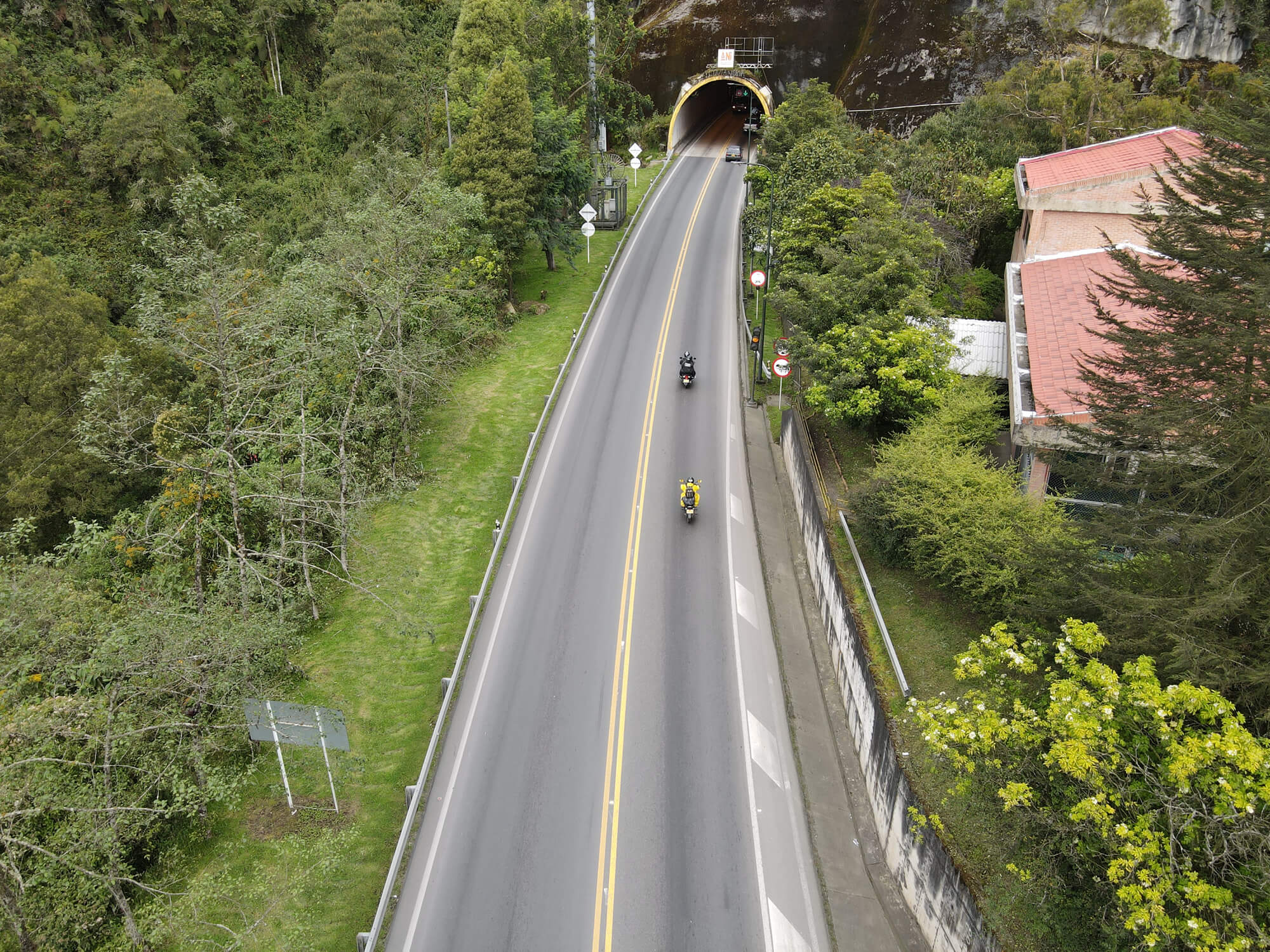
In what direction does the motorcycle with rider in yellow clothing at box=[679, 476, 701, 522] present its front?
away from the camera

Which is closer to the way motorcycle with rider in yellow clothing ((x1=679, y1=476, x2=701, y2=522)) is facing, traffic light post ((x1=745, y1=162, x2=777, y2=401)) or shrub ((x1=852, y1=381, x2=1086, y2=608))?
the traffic light post

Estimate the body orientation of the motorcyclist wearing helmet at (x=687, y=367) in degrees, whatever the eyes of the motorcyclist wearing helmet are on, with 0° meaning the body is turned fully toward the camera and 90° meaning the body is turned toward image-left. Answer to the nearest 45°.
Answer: approximately 180°

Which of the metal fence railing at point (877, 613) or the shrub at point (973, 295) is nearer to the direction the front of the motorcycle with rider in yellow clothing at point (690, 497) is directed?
the shrub

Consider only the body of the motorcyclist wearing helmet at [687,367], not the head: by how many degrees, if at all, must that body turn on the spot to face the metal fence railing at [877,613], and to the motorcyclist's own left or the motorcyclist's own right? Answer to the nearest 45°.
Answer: approximately 180°

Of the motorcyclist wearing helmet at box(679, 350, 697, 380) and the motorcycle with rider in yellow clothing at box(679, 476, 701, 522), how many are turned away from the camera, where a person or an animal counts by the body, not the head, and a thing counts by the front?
2

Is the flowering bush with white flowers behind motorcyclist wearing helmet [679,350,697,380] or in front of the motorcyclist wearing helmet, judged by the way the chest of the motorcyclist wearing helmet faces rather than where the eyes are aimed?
behind

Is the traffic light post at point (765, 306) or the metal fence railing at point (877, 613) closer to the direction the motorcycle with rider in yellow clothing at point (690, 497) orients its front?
the traffic light post
